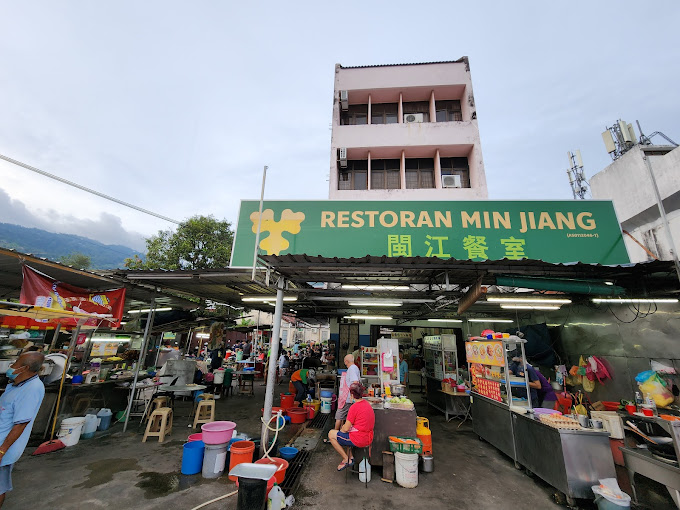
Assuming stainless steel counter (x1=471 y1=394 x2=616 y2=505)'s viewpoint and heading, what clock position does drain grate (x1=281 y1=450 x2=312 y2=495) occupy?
The drain grate is roughly at 1 o'clock from the stainless steel counter.

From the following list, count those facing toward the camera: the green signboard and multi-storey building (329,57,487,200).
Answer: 2

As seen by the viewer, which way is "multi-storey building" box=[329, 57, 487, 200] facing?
toward the camera

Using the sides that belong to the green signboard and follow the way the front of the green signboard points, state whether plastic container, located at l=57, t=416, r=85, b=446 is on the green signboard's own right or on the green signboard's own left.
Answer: on the green signboard's own right

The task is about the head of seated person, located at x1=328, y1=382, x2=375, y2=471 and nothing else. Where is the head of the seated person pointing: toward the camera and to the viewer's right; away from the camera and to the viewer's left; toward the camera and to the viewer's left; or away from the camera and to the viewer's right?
away from the camera and to the viewer's left

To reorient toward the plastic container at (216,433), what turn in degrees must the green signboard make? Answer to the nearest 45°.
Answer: approximately 45° to its right

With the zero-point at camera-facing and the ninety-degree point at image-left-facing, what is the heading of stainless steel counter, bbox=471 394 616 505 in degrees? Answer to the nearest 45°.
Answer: approximately 45°

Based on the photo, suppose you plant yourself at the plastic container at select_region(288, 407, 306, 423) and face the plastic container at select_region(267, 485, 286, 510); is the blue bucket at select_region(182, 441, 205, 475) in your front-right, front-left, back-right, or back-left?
front-right

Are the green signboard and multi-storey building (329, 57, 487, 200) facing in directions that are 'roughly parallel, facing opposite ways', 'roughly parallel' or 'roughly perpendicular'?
roughly parallel

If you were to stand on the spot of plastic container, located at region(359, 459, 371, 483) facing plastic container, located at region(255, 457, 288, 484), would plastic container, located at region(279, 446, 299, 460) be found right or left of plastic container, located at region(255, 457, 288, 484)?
right

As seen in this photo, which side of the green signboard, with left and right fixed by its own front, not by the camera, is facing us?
front

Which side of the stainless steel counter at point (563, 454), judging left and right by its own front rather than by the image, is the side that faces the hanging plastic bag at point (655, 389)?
back

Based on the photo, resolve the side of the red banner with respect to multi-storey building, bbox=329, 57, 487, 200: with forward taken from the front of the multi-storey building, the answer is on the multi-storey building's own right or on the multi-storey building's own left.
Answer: on the multi-storey building's own right
